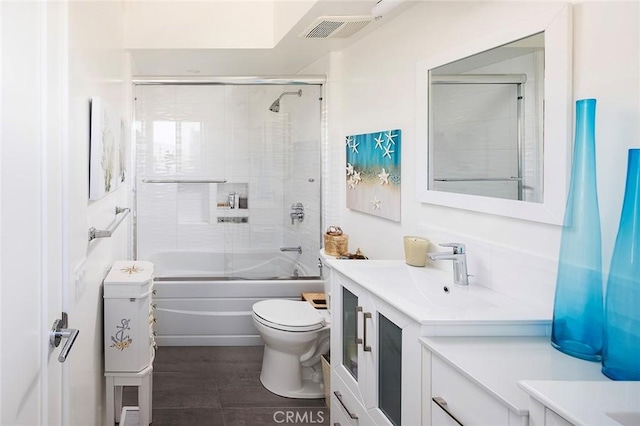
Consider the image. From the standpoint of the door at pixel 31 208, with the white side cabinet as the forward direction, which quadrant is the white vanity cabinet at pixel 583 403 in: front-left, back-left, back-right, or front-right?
back-right

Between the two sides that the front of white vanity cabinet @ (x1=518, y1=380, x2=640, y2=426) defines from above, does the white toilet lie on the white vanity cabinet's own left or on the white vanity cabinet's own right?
on the white vanity cabinet's own right

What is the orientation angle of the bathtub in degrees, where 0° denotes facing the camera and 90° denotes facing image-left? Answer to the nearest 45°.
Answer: approximately 0°

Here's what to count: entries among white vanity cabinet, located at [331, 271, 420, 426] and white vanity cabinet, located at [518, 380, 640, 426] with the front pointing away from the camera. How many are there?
0

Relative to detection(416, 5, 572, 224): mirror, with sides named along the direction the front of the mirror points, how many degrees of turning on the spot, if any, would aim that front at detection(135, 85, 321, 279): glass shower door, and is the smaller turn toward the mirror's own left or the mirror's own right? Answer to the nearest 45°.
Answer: approximately 90° to the mirror's own right

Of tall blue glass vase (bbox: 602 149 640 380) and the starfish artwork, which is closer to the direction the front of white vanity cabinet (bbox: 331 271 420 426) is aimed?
the tall blue glass vase

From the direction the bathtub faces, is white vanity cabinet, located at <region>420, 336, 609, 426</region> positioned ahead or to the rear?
ahead

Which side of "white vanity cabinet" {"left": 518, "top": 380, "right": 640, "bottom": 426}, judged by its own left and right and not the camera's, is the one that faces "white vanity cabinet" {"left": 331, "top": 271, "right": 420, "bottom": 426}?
right

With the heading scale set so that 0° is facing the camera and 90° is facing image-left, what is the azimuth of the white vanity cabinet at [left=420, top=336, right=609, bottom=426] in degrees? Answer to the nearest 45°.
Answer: approximately 45°
